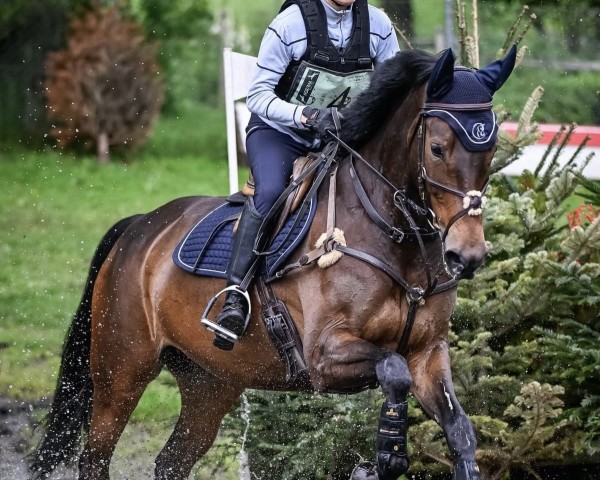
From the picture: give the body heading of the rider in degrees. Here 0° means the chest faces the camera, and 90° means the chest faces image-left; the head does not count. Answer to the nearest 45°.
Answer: approximately 315°

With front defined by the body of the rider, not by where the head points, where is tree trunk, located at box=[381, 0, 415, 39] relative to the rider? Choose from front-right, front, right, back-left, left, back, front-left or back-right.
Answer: back-left

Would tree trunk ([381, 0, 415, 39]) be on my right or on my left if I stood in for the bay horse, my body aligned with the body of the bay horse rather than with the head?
on my left

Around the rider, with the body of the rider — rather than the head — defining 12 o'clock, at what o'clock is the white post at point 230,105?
The white post is roughly at 7 o'clock from the rider.

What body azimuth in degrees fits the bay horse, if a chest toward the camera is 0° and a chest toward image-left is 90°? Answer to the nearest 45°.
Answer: approximately 315°

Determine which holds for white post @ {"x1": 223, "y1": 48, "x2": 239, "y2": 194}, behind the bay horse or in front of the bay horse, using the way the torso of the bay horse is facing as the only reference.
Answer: behind
